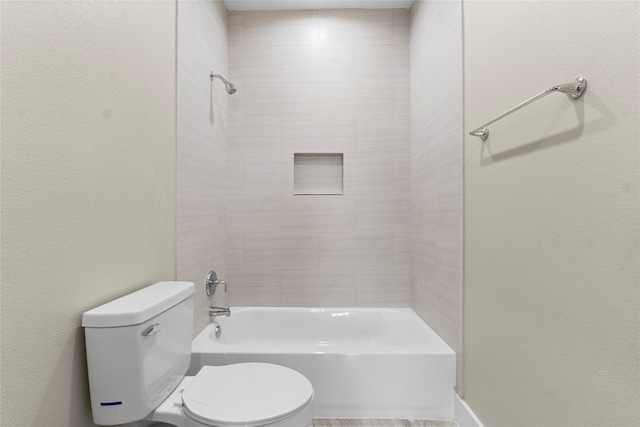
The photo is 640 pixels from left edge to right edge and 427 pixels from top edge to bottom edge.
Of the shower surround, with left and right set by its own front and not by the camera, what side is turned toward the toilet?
front

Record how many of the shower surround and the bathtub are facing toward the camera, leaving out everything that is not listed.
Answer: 2

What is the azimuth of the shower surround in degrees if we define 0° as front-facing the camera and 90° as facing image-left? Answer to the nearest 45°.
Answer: approximately 0°

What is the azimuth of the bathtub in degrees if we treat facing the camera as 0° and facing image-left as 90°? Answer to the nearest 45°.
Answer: approximately 0°
